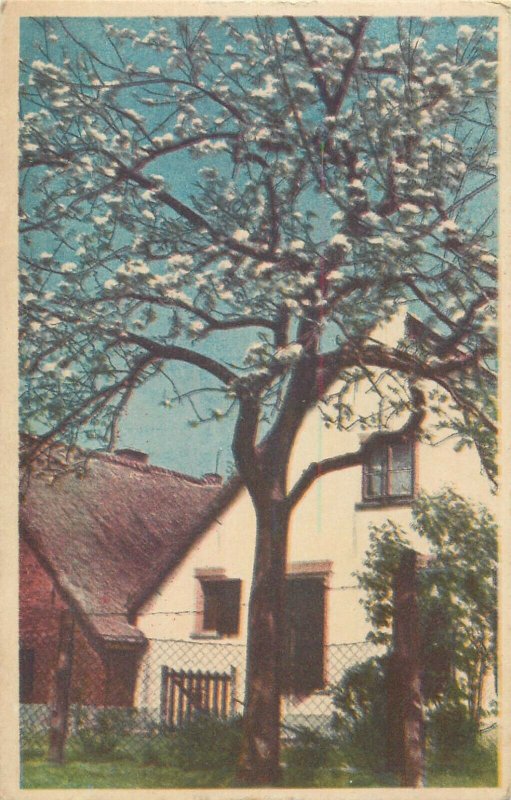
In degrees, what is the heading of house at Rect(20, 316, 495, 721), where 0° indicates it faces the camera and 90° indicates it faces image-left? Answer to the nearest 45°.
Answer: approximately 0°

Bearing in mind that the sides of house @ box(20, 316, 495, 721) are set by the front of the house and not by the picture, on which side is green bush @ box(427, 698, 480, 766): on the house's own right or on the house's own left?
on the house's own left
